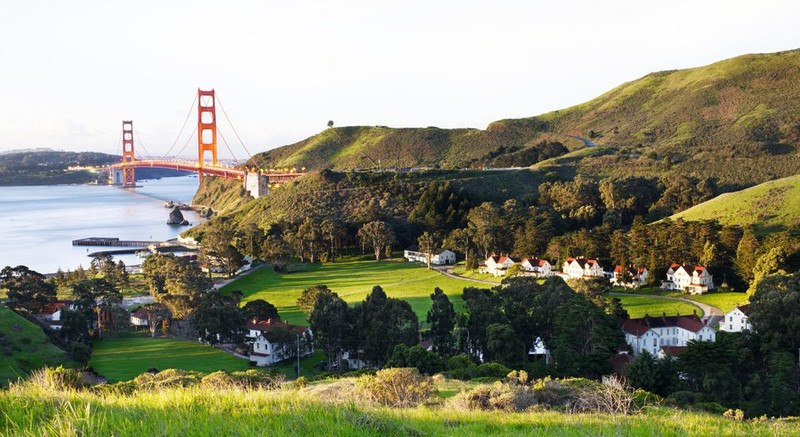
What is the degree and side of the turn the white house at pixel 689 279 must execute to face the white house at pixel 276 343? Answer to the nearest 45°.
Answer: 0° — it already faces it

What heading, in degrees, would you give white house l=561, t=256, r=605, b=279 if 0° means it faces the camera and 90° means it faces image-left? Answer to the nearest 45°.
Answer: approximately 45°

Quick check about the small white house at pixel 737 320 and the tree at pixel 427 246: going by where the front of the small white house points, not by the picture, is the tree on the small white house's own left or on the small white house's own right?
on the small white house's own right

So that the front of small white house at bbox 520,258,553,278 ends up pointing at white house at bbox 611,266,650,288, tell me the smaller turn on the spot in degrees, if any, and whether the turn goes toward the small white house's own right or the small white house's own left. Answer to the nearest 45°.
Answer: approximately 90° to the small white house's own left

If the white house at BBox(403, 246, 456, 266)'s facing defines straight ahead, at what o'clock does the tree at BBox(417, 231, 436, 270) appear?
The tree is roughly at 11 o'clock from the white house.

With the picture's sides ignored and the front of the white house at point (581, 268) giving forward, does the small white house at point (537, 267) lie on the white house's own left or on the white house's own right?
on the white house's own right
